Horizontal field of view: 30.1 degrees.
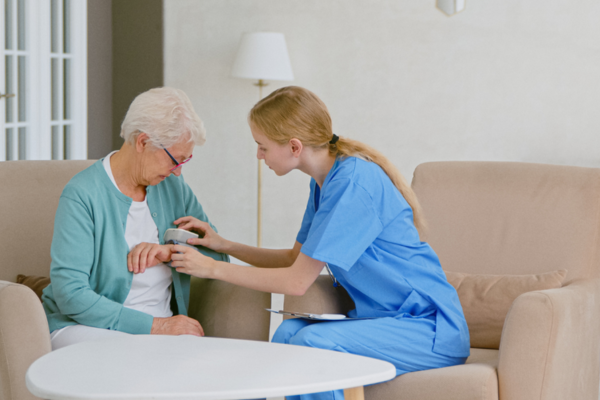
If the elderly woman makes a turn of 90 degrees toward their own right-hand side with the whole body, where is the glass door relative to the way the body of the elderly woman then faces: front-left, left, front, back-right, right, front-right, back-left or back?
back-right

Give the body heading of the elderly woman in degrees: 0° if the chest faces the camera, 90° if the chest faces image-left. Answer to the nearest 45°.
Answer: approximately 315°

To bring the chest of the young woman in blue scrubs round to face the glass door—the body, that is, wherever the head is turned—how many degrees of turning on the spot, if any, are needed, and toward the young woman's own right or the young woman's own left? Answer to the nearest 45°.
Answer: approximately 45° to the young woman's own right

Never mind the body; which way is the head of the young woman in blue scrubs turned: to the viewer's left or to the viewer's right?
to the viewer's left

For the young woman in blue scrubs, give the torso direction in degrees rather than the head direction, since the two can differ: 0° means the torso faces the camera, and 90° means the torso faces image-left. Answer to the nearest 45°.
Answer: approximately 90°

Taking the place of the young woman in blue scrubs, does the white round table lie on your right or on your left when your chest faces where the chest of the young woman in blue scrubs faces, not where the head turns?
on your left

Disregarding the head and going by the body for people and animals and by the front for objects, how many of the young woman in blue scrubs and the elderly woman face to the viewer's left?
1
